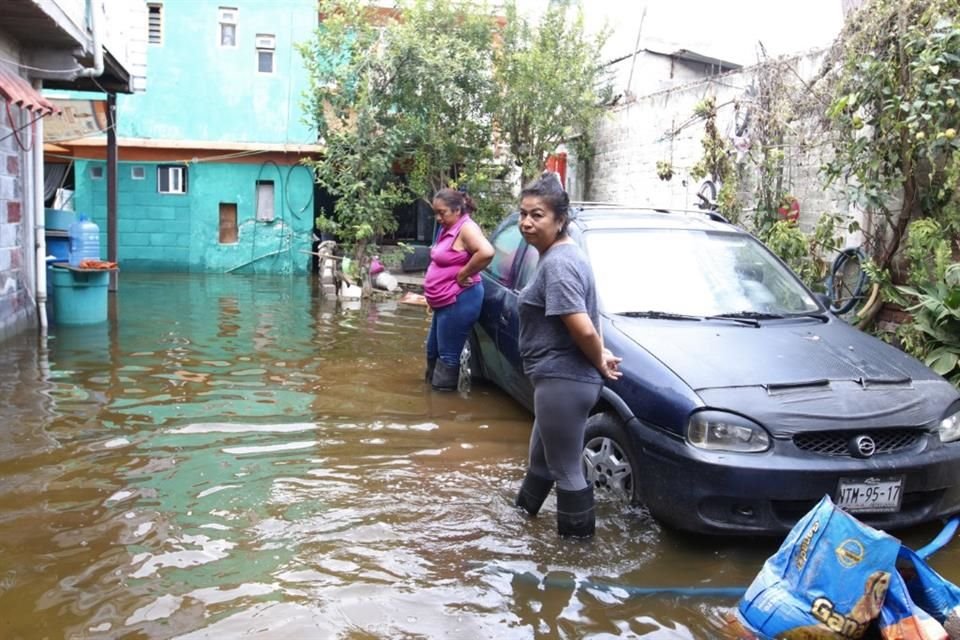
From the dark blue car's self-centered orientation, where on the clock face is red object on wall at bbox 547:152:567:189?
The red object on wall is roughly at 7 o'clock from the dark blue car.

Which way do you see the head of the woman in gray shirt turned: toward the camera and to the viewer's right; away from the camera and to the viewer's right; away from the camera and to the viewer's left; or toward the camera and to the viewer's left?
toward the camera and to the viewer's left

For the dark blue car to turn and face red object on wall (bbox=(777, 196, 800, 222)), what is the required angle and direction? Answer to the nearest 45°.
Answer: approximately 135° to its left
